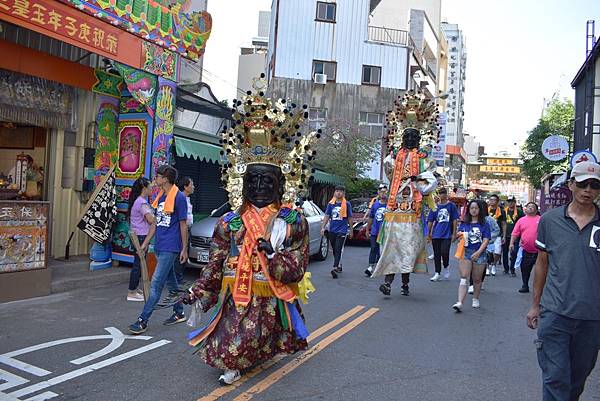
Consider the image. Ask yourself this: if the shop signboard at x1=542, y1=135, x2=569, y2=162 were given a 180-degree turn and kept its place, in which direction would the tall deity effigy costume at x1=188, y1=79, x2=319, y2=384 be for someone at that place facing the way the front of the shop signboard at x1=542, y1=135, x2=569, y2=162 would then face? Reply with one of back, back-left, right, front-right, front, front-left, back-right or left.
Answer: back

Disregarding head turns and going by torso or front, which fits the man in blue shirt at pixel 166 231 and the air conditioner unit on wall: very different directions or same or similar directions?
same or similar directions

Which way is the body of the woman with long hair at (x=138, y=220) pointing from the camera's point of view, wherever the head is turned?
to the viewer's right

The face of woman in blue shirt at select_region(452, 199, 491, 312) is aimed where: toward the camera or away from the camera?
toward the camera

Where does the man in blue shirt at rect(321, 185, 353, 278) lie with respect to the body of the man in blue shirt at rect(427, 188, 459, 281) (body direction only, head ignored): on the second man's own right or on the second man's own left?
on the second man's own right

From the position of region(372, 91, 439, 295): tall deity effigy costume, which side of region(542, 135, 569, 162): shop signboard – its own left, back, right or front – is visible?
front

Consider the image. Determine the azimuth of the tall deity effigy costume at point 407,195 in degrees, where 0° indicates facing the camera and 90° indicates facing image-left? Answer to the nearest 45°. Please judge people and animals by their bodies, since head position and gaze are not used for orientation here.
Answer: approximately 0°

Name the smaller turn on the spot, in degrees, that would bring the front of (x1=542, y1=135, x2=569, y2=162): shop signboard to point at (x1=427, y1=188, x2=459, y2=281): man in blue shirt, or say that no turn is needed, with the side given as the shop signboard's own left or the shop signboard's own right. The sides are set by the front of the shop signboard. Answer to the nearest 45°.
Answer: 0° — it already faces them

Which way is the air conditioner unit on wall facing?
toward the camera

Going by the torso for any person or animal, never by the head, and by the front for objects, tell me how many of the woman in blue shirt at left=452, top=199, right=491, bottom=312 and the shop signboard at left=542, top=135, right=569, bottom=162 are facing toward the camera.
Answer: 2

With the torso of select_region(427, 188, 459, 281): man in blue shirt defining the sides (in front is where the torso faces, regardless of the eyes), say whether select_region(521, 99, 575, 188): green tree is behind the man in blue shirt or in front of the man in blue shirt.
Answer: behind

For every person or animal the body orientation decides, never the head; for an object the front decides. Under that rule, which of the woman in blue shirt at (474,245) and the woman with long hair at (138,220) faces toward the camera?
the woman in blue shirt

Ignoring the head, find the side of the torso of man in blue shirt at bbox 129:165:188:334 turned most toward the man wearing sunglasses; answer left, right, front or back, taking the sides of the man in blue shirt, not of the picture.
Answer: left

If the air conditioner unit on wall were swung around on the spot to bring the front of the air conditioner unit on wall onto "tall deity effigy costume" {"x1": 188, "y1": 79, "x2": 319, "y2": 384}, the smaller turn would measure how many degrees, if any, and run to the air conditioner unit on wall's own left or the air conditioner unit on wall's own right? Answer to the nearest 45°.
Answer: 0° — it already faces it

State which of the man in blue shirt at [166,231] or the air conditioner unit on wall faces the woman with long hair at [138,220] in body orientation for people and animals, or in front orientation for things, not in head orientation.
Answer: the air conditioner unit on wall

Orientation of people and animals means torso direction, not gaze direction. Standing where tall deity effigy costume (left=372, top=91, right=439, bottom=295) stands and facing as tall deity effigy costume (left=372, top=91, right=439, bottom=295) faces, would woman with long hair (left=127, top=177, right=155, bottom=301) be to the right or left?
on its right

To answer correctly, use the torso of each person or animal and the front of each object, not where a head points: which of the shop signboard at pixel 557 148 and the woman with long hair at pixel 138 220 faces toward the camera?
the shop signboard

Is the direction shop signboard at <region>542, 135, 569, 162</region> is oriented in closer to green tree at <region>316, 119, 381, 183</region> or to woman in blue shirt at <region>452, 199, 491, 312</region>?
the woman in blue shirt
